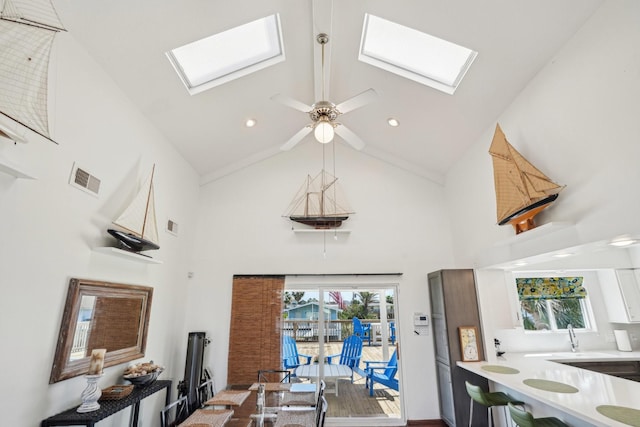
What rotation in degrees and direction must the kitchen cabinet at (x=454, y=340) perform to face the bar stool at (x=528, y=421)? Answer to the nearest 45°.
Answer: approximately 90° to its left

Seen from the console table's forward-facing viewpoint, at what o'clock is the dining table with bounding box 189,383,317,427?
The dining table is roughly at 12 o'clock from the console table.

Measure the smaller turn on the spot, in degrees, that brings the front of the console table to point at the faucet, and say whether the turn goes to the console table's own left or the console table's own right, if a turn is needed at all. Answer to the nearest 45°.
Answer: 0° — it already faces it

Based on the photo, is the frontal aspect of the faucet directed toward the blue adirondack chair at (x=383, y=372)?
no

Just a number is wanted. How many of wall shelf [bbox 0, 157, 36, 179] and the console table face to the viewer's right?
2

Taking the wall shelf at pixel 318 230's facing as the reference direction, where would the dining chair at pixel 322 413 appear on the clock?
The dining chair is roughly at 12 o'clock from the wall shelf.

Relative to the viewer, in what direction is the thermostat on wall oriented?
toward the camera

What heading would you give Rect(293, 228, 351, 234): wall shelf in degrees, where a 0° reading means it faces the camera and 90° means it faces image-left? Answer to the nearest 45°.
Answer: approximately 0°

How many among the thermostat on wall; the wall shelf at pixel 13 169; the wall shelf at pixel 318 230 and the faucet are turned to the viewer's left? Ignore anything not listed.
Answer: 0

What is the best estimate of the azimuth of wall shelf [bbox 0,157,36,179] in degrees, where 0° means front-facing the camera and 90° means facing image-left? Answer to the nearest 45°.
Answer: approximately 270°

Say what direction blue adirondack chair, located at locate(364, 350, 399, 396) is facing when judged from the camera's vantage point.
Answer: facing to the left of the viewer

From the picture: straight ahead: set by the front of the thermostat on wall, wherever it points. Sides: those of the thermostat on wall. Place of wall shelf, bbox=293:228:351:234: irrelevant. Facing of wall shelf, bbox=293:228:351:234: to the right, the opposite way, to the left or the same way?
the same way
